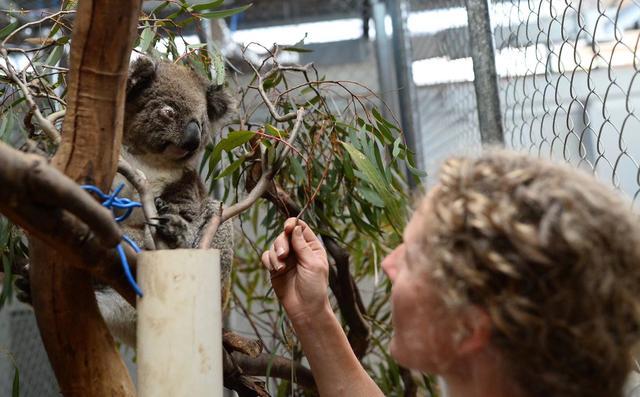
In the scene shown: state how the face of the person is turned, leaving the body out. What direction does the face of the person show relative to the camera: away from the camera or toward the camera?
away from the camera

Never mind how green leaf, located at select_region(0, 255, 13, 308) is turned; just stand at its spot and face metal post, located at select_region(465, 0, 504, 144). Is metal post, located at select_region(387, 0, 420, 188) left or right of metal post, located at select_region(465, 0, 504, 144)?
left

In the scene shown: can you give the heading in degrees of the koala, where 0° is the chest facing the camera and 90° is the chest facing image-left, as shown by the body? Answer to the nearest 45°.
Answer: approximately 315°

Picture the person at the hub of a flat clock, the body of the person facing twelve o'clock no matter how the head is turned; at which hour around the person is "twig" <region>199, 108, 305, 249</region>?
The twig is roughly at 12 o'clock from the person.

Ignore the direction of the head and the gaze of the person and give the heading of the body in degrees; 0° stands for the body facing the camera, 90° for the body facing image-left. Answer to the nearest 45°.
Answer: approximately 135°

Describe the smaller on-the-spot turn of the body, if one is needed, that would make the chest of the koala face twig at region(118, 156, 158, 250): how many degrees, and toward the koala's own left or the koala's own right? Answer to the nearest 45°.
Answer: approximately 45° to the koala's own right

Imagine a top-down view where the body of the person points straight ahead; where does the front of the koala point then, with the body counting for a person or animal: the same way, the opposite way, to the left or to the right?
the opposite way
